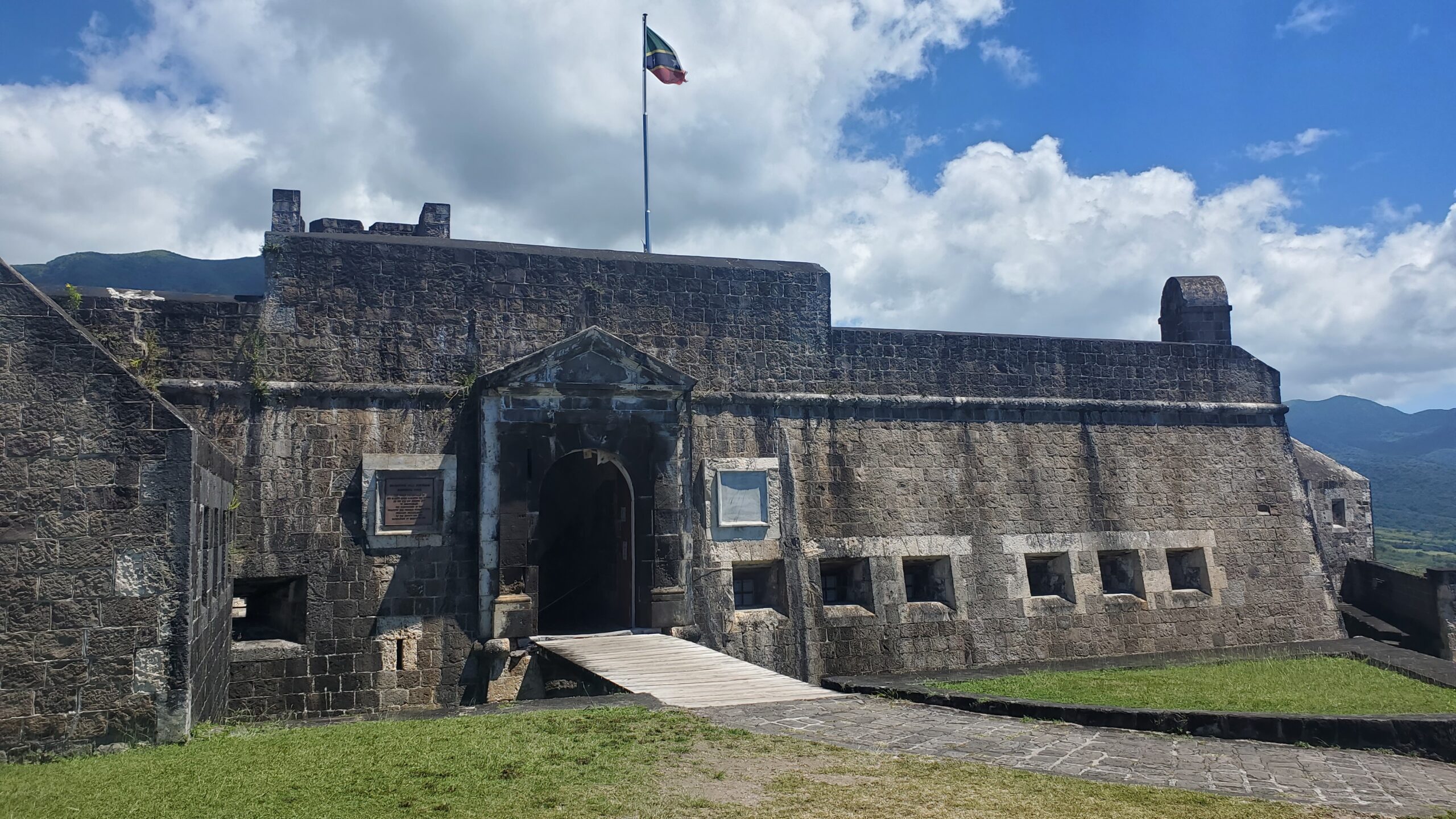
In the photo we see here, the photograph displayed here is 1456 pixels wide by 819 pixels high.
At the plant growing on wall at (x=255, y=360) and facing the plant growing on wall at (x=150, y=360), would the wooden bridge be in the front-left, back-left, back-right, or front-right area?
back-left

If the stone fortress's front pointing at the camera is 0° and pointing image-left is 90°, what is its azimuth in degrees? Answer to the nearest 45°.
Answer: approximately 0°

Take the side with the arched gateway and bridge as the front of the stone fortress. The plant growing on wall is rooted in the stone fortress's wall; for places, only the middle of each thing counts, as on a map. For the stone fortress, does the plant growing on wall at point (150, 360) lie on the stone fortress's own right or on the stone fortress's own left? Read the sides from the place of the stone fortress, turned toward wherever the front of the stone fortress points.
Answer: on the stone fortress's own right
